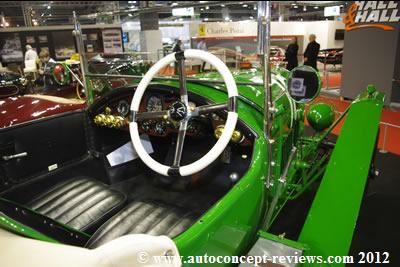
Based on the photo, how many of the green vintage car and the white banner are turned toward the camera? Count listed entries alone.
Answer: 1

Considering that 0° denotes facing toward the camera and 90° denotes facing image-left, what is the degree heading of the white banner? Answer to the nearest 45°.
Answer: approximately 0°

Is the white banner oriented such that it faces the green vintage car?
yes

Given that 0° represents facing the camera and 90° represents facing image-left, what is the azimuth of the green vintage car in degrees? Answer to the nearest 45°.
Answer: approximately 225°

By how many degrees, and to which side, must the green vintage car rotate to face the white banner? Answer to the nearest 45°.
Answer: approximately 45° to its left
